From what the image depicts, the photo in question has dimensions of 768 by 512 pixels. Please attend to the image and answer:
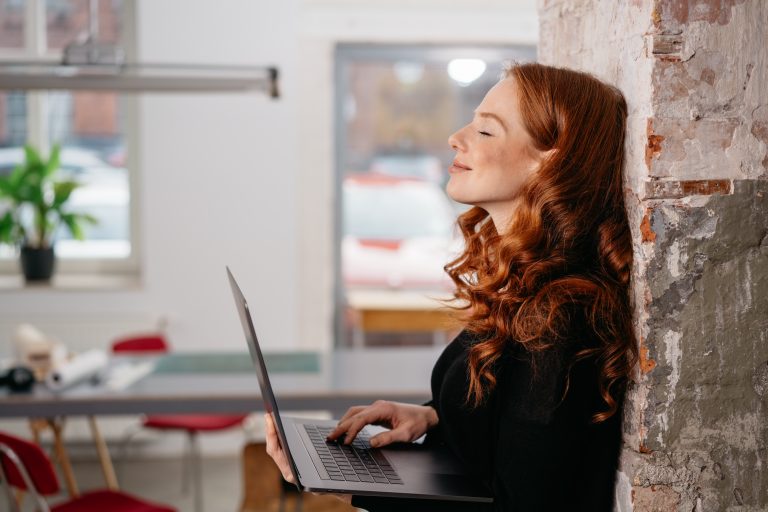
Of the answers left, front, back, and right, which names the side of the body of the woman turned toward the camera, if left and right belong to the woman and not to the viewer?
left

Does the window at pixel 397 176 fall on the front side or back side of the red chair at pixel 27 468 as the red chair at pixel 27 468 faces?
on the front side

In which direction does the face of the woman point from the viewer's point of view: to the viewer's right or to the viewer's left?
to the viewer's left

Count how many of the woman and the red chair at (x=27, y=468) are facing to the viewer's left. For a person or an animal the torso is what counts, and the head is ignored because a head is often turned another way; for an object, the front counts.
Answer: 1

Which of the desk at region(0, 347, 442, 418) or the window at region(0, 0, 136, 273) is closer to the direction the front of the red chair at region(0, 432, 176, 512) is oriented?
the desk

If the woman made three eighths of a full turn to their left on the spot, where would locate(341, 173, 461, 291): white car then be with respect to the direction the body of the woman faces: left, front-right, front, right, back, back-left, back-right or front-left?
back-left

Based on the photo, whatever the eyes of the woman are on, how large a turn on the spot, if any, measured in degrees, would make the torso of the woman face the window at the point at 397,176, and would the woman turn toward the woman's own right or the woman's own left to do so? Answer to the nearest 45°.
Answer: approximately 90° to the woman's own right

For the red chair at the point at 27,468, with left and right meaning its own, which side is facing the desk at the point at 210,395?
front

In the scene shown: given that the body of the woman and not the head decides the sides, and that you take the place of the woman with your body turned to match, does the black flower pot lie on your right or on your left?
on your right

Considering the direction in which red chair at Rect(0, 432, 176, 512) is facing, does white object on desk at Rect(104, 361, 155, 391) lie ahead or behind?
ahead

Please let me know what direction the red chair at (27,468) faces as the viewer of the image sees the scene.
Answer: facing away from the viewer and to the right of the viewer

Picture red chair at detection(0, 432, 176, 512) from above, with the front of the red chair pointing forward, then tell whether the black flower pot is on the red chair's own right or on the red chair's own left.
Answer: on the red chair's own left

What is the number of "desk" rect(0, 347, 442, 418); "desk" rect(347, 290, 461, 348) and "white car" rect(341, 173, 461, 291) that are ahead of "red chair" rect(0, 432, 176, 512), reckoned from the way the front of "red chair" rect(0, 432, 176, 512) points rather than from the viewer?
3
